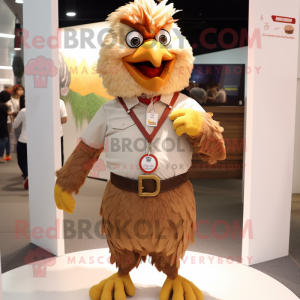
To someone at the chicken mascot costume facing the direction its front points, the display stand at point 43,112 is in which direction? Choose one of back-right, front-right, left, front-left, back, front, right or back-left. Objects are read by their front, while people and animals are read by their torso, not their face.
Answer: back-right

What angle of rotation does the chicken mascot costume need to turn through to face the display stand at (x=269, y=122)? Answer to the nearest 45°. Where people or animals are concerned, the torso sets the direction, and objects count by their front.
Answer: approximately 135° to its left

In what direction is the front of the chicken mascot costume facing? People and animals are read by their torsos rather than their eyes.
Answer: toward the camera

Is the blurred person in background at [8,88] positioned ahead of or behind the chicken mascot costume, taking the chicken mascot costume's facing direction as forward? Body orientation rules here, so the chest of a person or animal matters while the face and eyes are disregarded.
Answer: behind

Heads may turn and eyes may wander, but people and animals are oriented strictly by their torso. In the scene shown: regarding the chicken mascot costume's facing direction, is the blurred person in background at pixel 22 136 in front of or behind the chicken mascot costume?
behind

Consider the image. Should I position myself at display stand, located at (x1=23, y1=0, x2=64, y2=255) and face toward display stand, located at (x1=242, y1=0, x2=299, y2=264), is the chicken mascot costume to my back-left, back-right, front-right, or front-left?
front-right
